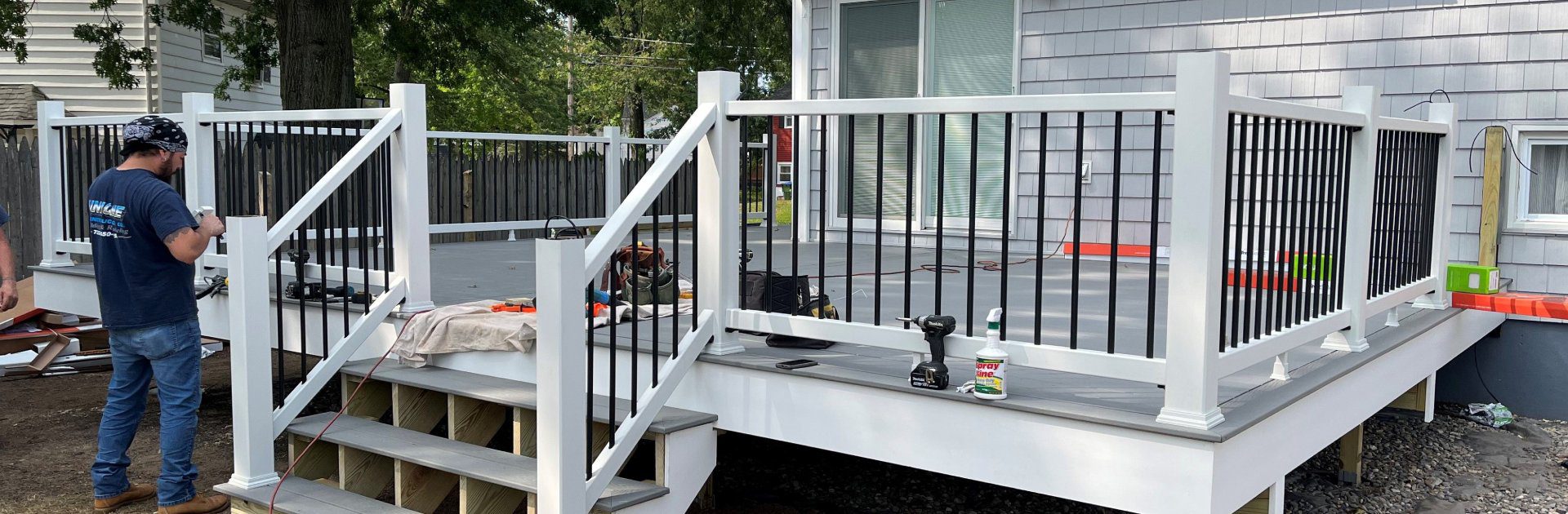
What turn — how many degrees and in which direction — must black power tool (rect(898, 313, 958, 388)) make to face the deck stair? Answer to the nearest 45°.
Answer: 0° — it already faces it

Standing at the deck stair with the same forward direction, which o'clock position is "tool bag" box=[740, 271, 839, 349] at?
The tool bag is roughly at 8 o'clock from the deck stair.

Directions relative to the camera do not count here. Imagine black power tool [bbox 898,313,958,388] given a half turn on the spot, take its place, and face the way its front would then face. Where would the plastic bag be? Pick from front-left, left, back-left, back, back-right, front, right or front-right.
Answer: front-left

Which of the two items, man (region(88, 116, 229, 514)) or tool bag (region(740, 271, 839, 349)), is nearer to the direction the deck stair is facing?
the man

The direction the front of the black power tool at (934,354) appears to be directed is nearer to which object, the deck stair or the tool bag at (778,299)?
the deck stair

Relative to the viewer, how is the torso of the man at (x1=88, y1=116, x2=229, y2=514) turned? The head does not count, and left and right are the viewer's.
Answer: facing away from the viewer and to the right of the viewer

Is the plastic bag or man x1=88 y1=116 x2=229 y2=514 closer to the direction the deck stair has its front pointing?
the man

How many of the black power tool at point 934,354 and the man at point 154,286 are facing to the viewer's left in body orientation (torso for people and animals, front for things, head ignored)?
1

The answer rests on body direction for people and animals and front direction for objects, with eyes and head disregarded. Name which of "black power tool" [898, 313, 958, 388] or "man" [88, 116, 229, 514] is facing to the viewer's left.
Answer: the black power tool

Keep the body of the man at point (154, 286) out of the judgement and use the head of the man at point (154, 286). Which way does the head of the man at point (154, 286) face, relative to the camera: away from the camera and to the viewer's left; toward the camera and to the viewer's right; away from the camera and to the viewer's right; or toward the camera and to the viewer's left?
away from the camera and to the viewer's right

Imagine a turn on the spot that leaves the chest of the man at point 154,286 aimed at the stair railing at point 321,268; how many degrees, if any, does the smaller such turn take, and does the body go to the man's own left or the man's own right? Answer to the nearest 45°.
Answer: approximately 45° to the man's own right

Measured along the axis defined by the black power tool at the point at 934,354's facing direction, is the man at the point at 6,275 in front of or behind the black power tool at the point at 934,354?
in front

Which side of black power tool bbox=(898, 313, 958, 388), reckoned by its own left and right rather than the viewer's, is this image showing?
left

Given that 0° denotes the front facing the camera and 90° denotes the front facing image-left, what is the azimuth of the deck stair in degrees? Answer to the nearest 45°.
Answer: approximately 45°
